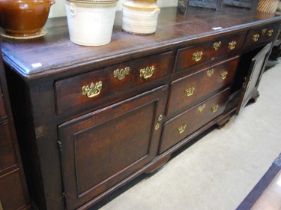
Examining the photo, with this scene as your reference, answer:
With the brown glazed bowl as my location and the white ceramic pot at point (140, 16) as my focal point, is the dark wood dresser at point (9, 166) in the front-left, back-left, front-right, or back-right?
back-right

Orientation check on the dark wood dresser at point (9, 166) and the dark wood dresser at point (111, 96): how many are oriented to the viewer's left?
0
